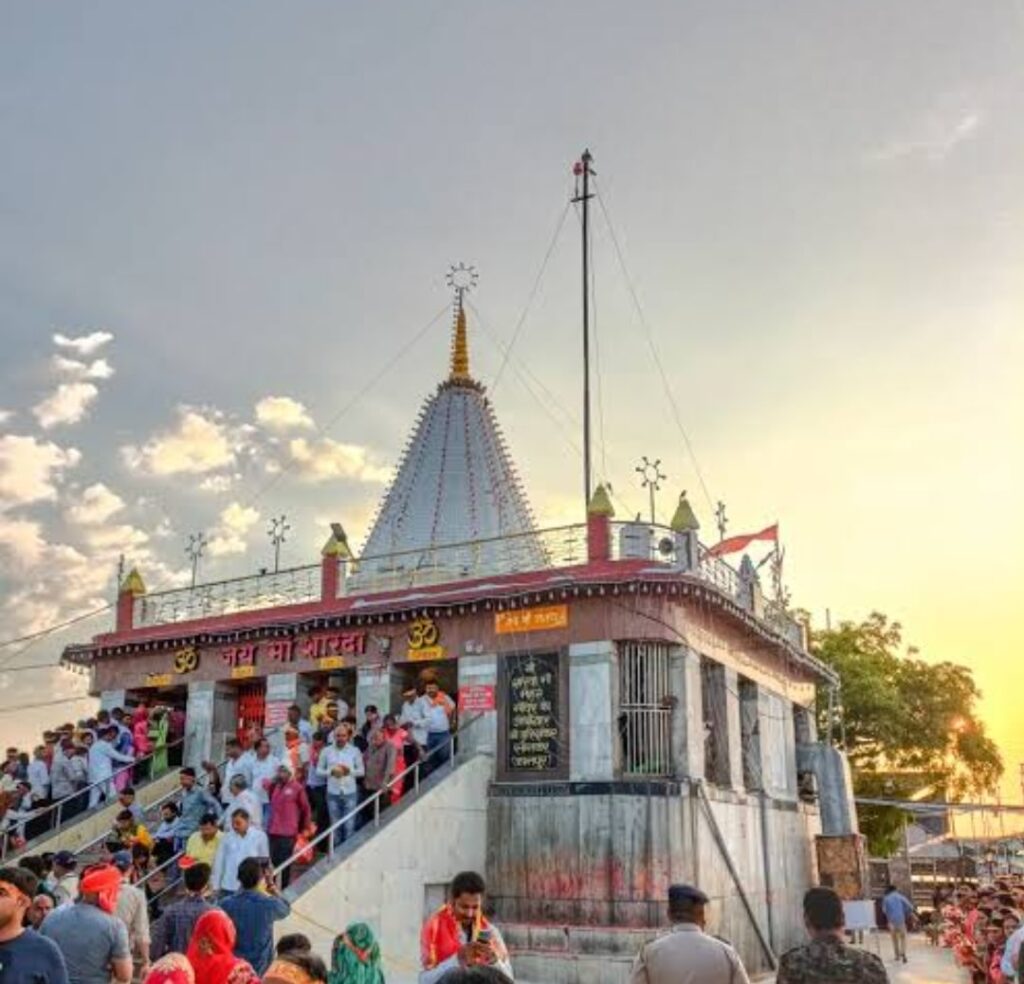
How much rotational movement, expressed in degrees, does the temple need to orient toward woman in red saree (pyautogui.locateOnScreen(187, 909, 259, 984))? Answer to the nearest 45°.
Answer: approximately 45° to its left

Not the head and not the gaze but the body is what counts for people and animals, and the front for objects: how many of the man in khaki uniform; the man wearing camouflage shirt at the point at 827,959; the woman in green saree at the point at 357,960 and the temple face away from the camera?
3

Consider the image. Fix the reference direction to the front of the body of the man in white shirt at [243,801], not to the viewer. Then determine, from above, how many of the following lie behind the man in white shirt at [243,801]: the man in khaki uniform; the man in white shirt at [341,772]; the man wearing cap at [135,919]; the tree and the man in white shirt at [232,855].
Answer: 2

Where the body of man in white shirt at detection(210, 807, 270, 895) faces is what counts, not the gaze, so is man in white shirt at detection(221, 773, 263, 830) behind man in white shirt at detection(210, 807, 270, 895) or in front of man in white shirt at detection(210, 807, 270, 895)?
behind

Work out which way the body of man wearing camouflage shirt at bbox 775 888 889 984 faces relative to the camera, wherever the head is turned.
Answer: away from the camera

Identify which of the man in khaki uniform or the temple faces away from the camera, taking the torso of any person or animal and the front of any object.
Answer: the man in khaki uniform

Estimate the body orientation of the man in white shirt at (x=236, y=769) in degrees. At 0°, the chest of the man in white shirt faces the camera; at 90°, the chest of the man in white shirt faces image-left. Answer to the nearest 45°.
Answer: approximately 45°

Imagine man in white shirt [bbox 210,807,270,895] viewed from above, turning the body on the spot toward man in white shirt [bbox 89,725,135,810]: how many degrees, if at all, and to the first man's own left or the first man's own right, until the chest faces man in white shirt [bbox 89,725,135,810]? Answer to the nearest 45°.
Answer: approximately 135° to the first man's own right

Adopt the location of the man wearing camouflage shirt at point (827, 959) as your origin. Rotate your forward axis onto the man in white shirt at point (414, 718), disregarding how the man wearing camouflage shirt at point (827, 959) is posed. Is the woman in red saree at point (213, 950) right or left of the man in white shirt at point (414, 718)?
left

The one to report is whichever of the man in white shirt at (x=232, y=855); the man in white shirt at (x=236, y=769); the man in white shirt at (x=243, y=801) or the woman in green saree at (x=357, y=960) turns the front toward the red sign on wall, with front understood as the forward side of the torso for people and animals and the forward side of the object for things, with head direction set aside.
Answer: the woman in green saree

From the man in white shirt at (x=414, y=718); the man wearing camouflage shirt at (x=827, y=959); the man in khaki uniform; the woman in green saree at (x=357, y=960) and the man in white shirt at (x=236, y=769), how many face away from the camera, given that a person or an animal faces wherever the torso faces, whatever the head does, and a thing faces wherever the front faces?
3
